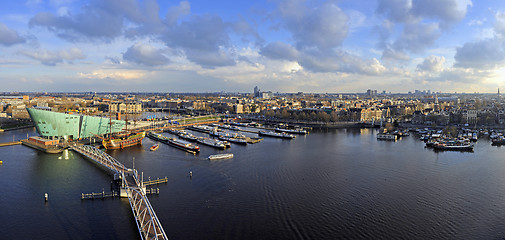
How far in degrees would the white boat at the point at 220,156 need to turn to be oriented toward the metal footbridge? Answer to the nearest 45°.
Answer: approximately 135° to its right

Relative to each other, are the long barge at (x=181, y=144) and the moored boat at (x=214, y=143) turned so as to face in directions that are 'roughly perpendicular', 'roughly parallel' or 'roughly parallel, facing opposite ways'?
roughly parallel

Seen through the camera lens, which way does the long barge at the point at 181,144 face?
facing the viewer and to the right of the viewer

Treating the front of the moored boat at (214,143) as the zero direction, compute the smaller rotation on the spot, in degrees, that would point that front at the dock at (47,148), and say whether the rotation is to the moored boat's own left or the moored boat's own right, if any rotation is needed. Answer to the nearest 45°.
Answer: approximately 135° to the moored boat's own right

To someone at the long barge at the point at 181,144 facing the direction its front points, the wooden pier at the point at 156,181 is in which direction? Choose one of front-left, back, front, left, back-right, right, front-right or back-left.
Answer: front-right

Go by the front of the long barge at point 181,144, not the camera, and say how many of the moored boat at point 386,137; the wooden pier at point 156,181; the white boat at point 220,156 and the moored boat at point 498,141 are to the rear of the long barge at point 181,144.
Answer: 0

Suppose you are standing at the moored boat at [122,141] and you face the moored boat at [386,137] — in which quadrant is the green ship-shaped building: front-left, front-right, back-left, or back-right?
back-left

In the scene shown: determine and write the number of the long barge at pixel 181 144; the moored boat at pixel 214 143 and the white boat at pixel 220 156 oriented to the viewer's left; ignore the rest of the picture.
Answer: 1

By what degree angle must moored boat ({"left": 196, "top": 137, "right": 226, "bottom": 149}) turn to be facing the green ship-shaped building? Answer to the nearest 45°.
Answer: approximately 135° to its right

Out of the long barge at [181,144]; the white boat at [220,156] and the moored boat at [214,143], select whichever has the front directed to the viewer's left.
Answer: the white boat

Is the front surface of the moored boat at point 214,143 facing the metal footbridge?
no

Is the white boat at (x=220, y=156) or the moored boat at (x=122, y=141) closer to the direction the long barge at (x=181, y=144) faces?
the white boat

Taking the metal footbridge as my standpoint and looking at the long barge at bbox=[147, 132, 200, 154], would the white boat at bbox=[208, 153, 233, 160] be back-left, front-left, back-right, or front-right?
front-right
